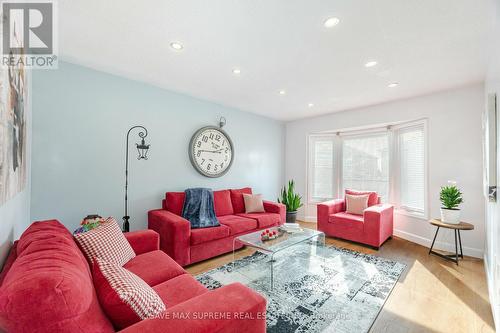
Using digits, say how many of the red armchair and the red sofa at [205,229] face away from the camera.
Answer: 0

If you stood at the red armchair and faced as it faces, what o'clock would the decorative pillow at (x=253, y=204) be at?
The decorative pillow is roughly at 1 o'clock from the red armchair.

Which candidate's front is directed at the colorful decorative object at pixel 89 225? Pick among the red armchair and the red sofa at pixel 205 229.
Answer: the red armchair

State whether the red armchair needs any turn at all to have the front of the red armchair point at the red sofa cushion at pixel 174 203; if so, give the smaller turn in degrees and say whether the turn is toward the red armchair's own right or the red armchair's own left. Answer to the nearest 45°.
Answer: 0° — it already faces it

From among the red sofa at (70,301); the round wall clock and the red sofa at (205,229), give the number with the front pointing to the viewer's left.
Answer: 0

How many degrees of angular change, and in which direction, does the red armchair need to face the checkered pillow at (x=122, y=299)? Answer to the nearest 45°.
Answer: approximately 45° to its left

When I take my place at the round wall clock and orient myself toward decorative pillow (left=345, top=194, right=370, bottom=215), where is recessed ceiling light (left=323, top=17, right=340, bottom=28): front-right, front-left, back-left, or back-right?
front-right

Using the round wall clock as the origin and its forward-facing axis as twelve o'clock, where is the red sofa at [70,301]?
The red sofa is roughly at 2 o'clock from the round wall clock.

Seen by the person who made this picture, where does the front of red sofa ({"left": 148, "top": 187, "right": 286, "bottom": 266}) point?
facing the viewer and to the right of the viewer

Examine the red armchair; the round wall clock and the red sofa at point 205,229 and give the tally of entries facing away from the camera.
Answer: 0

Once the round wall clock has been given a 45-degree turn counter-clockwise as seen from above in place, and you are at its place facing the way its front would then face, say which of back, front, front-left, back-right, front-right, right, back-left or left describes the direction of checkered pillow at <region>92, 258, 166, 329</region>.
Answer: right

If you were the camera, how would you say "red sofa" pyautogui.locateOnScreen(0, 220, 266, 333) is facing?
facing away from the viewer and to the right of the viewer

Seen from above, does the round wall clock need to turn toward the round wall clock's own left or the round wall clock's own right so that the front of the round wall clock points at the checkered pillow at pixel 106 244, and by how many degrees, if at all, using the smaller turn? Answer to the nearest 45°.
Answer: approximately 45° to the round wall clock's own right

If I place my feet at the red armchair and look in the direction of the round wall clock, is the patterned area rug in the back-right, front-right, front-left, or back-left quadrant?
front-left

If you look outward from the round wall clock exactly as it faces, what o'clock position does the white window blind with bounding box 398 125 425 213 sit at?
The white window blind is roughly at 11 o'clock from the round wall clock.
